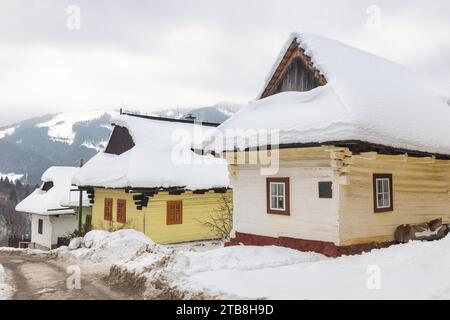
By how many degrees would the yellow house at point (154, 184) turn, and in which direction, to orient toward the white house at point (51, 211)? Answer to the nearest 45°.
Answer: approximately 90° to its right

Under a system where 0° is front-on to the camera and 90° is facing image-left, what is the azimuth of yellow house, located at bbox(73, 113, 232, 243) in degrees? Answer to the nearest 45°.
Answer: approximately 45°

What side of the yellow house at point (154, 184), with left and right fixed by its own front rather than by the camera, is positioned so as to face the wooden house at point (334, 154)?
left

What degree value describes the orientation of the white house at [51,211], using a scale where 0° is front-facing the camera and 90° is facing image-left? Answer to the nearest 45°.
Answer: approximately 45°
